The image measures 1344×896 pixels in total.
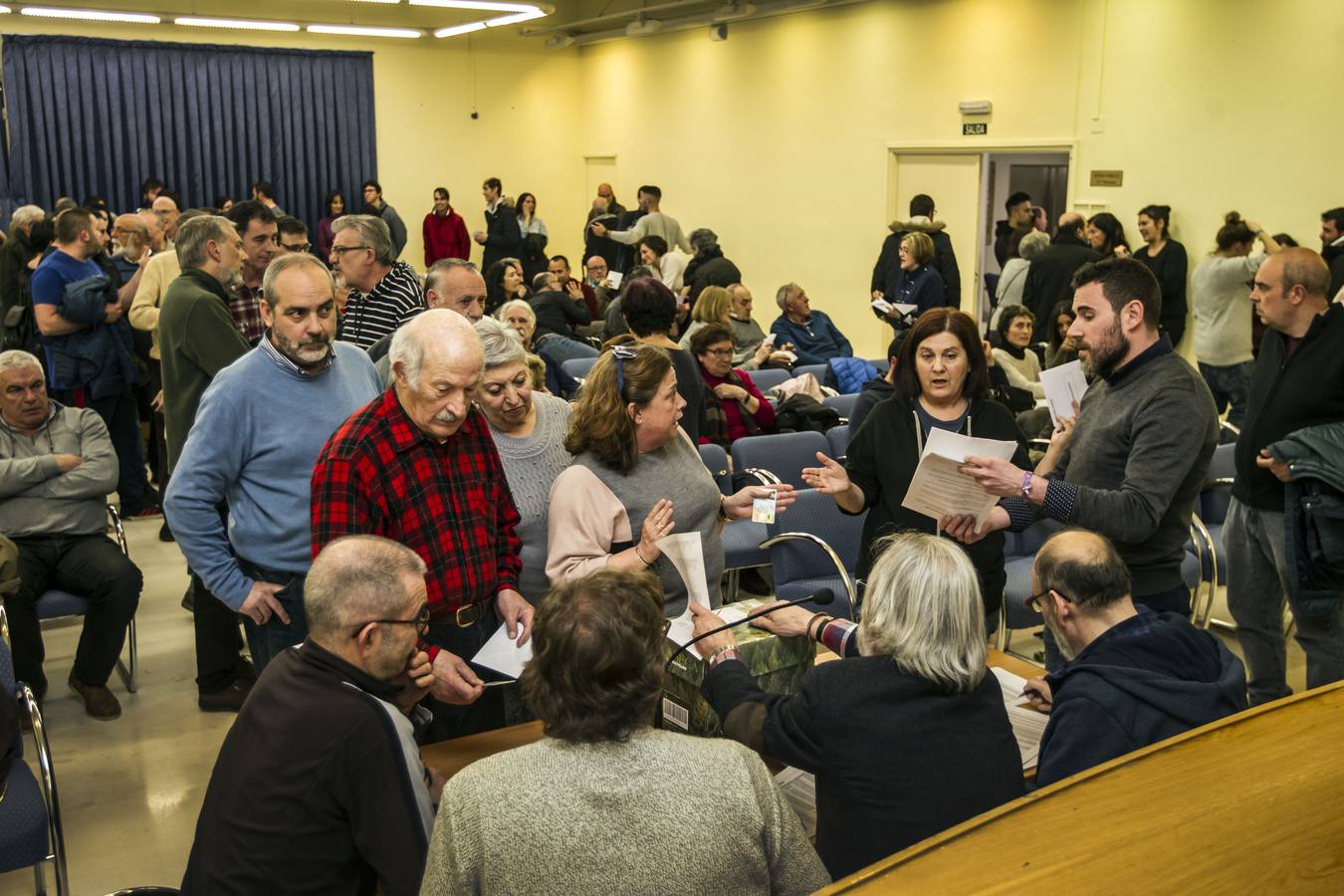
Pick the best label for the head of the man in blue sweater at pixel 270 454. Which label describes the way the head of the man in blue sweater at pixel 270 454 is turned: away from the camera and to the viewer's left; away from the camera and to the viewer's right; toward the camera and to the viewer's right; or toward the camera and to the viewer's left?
toward the camera and to the viewer's right

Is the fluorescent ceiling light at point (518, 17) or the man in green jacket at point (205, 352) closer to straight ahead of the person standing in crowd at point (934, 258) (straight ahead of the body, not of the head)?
the fluorescent ceiling light

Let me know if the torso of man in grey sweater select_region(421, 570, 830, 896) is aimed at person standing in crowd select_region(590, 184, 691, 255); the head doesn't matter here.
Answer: yes

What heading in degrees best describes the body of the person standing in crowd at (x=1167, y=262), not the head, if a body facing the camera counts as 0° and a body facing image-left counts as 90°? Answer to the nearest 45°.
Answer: approximately 45°

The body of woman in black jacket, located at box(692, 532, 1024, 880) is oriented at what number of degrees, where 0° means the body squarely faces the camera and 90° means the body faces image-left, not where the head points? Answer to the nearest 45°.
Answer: approximately 135°

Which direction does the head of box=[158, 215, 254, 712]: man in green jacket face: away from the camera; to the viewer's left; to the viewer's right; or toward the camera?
to the viewer's right

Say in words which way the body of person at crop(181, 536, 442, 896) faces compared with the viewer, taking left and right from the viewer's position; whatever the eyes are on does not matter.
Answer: facing away from the viewer and to the right of the viewer

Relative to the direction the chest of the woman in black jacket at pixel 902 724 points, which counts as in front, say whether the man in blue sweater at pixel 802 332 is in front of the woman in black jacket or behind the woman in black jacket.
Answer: in front

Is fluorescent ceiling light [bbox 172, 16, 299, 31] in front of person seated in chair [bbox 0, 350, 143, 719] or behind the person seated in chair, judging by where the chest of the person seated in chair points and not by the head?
behind

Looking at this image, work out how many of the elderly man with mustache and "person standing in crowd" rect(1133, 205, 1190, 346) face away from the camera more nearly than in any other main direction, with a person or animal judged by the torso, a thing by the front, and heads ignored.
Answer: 0

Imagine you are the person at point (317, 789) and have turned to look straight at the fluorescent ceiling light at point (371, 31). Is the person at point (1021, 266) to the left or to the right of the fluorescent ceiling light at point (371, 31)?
right

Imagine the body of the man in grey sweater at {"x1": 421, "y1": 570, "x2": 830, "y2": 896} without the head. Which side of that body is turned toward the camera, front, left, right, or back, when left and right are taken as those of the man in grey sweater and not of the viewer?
back

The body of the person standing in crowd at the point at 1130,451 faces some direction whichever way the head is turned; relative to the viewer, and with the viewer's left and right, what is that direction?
facing to the left of the viewer
